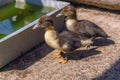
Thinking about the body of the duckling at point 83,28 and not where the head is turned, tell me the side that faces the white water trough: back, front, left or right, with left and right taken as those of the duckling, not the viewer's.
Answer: front

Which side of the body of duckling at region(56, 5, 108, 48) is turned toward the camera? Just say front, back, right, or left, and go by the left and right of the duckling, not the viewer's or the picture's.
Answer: left

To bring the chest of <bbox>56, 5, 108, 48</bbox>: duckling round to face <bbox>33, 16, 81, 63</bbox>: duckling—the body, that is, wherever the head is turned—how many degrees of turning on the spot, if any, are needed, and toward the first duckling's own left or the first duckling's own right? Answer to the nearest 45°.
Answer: approximately 45° to the first duckling's own left
